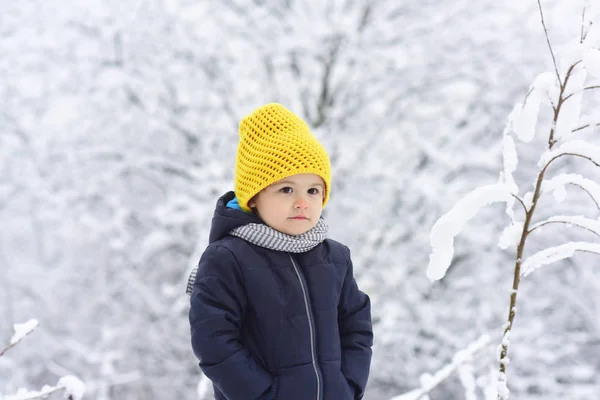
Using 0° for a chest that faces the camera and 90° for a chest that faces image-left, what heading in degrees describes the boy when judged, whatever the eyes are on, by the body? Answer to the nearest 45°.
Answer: approximately 315°
